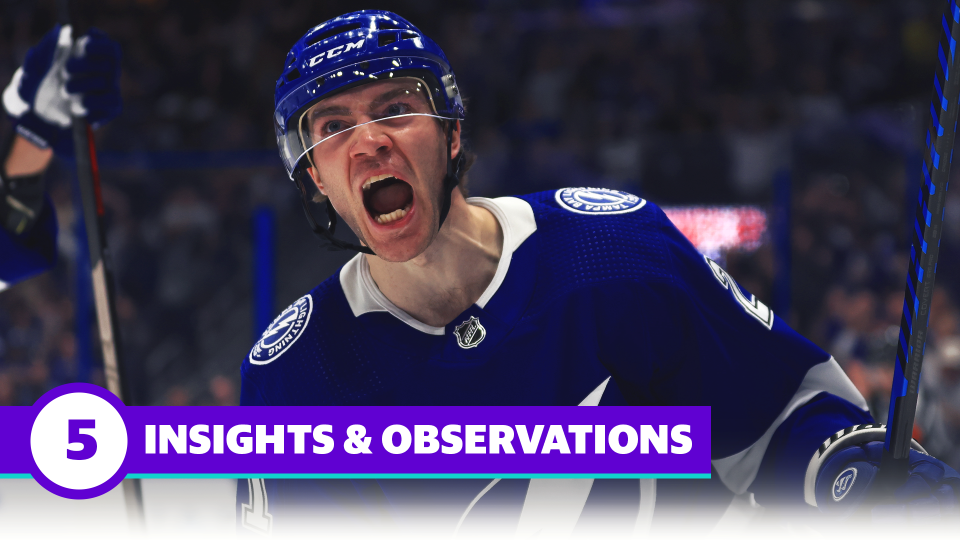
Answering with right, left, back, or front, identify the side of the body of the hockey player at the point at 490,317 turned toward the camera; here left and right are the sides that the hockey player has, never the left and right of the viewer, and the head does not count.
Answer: front
